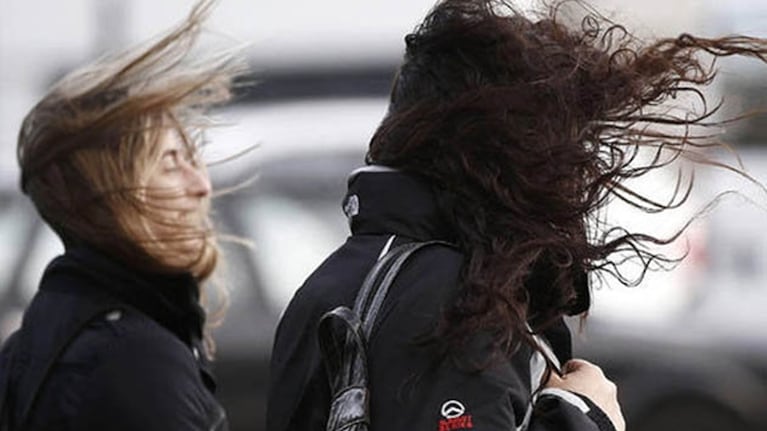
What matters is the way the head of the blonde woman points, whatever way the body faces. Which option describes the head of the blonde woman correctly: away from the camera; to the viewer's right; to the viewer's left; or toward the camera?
to the viewer's right

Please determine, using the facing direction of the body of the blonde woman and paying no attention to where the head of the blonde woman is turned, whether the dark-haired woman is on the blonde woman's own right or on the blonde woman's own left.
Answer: on the blonde woman's own right

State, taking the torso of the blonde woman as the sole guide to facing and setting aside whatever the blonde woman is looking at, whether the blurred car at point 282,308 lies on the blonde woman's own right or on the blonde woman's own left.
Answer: on the blonde woman's own left

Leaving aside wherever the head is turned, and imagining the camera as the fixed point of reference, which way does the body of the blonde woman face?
to the viewer's right

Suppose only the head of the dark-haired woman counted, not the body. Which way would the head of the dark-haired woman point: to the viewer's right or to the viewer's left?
to the viewer's right
